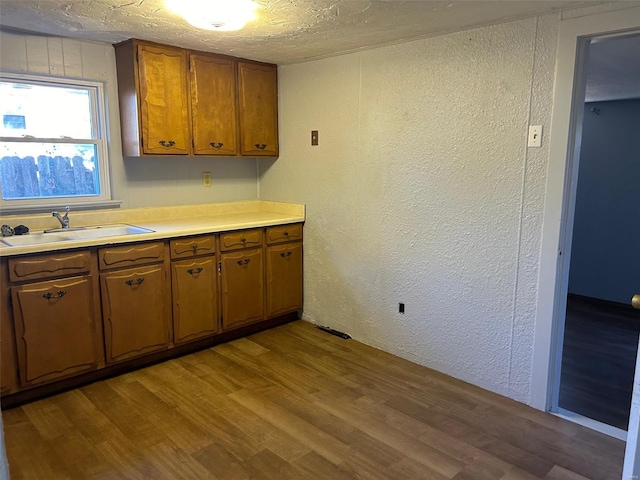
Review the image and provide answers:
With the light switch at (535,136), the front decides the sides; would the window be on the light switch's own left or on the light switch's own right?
on the light switch's own right

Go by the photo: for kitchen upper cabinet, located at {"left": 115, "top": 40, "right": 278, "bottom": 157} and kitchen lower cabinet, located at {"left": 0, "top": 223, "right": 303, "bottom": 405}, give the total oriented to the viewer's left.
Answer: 0

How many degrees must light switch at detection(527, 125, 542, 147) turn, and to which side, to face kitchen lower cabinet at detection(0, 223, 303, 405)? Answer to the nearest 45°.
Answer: approximately 90° to its right

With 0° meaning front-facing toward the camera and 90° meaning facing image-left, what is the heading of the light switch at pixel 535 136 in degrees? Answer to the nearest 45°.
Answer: approximately 0°

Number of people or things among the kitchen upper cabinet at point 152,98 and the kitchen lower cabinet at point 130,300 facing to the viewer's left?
0

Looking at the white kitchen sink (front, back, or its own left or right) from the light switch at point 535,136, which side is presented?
front

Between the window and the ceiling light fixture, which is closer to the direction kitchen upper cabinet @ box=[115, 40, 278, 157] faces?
the ceiling light fixture

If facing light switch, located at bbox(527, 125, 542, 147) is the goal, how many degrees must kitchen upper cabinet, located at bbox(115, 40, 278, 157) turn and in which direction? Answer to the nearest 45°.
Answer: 0° — it already faces it

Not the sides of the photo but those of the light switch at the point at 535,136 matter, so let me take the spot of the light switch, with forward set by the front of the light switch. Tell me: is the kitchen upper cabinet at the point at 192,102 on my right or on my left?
on my right

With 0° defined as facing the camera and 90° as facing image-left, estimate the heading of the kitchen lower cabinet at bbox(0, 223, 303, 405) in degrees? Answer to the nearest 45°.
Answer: approximately 315°
